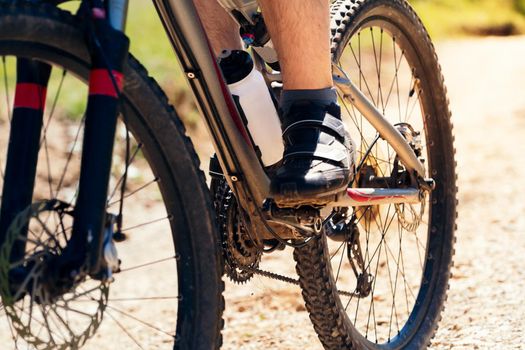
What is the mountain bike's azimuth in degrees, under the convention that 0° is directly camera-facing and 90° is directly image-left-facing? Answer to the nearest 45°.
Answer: approximately 45°
